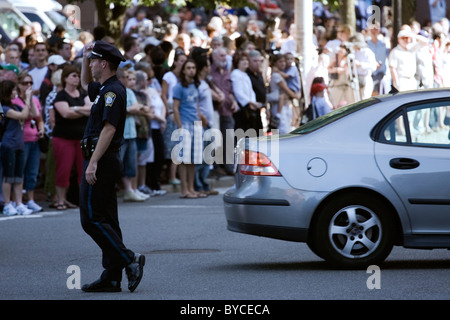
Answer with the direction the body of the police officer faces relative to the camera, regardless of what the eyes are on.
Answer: to the viewer's left

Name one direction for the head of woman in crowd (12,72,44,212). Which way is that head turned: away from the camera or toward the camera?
toward the camera

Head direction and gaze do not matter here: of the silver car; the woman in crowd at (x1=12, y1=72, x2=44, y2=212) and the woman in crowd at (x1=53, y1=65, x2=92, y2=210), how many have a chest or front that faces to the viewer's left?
0

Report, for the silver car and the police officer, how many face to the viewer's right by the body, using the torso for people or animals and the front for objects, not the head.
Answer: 1

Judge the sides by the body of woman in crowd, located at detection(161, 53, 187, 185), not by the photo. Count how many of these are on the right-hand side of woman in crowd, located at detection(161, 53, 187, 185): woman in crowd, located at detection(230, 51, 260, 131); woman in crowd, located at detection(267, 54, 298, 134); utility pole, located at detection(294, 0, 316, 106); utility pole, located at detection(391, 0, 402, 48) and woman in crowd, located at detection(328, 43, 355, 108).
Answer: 0

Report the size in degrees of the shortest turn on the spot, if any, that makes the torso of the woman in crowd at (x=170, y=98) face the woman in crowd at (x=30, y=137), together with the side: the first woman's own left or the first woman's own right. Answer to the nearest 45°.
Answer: approximately 90° to the first woman's own right

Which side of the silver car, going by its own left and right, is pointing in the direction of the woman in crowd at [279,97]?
left

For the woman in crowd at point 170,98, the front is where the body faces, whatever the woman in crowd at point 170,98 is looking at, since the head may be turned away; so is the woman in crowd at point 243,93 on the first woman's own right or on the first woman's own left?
on the first woman's own left

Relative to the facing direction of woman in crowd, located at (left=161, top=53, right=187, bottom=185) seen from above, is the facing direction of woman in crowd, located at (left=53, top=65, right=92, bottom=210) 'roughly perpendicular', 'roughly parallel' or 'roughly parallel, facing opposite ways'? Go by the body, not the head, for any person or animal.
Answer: roughly parallel

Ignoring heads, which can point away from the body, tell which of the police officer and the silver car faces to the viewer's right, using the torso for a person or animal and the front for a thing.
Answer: the silver car

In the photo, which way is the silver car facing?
to the viewer's right

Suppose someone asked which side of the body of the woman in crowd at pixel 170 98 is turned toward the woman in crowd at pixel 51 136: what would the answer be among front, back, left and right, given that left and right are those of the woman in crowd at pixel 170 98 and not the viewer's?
right

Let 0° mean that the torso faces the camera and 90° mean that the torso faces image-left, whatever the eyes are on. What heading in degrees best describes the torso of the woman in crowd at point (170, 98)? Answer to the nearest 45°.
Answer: approximately 315°

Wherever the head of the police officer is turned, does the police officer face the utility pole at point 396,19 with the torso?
no

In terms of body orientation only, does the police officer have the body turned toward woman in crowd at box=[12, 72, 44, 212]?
no

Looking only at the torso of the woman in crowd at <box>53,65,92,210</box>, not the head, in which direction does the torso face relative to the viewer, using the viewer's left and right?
facing the viewer and to the right of the viewer

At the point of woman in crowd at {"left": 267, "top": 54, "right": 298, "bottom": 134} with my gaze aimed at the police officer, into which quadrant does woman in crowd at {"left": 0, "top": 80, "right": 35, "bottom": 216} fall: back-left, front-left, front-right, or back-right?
front-right
